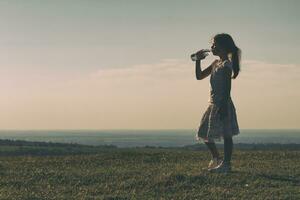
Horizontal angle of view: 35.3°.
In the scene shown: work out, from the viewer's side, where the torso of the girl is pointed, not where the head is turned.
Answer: to the viewer's left

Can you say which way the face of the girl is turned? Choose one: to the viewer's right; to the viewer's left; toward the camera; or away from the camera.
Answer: to the viewer's left
